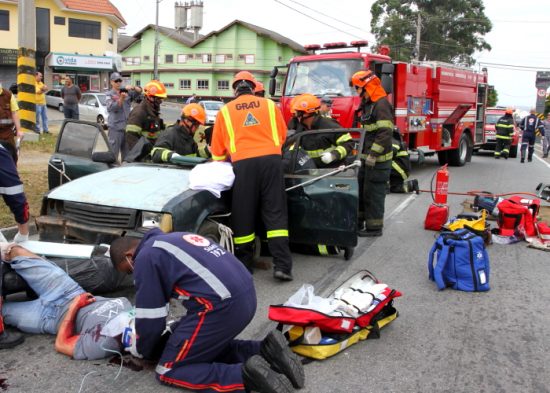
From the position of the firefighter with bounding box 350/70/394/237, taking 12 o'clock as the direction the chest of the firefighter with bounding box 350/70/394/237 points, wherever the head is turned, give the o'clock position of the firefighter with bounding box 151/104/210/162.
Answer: the firefighter with bounding box 151/104/210/162 is roughly at 11 o'clock from the firefighter with bounding box 350/70/394/237.

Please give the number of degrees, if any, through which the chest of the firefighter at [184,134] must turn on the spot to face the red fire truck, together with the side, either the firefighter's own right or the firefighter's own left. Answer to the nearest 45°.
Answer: approximately 90° to the firefighter's own left

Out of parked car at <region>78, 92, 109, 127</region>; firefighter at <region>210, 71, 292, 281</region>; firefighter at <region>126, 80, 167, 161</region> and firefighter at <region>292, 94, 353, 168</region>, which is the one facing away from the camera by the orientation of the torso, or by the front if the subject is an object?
firefighter at <region>210, 71, 292, 281</region>

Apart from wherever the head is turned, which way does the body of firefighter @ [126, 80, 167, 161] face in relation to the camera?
to the viewer's right

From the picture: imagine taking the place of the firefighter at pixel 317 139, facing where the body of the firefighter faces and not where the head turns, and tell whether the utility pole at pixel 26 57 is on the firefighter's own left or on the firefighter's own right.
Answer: on the firefighter's own right

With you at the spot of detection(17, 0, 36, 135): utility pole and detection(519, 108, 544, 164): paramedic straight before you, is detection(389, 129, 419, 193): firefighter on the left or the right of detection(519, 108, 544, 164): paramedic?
right

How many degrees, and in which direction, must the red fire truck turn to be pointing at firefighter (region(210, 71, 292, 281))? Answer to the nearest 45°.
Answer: approximately 45° to its left

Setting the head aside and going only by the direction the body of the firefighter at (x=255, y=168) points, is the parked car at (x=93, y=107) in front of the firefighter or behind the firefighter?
in front

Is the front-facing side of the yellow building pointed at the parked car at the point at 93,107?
yes

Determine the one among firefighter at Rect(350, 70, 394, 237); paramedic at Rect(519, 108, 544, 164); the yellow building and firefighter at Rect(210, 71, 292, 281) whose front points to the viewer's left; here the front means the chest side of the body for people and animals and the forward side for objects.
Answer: firefighter at Rect(350, 70, 394, 237)

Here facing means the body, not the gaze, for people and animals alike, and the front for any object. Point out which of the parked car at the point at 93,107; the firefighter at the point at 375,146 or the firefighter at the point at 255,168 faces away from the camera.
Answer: the firefighter at the point at 255,168

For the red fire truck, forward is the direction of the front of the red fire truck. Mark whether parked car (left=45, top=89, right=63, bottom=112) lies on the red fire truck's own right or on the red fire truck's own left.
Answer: on the red fire truck's own right

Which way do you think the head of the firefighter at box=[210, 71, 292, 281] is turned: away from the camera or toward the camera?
away from the camera

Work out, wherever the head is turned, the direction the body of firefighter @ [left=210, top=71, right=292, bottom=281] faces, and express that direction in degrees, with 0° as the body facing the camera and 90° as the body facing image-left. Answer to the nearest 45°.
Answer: approximately 180°
